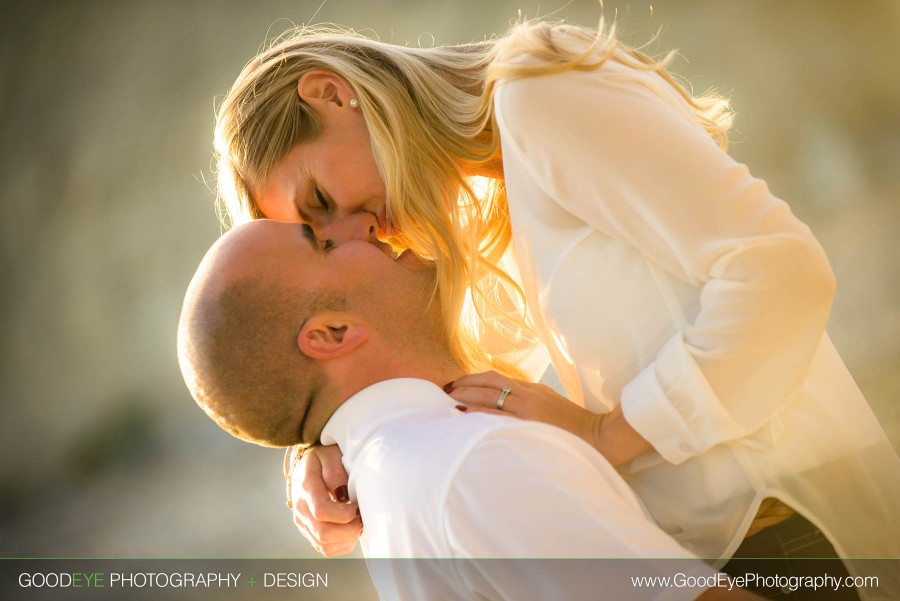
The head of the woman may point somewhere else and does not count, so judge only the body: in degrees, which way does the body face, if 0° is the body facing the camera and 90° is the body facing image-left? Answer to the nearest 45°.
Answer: approximately 90°

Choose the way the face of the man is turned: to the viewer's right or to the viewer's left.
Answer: to the viewer's right
